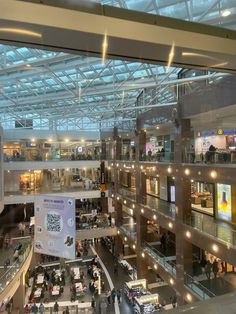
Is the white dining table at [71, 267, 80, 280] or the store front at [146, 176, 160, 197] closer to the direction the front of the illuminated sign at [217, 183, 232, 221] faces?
the white dining table

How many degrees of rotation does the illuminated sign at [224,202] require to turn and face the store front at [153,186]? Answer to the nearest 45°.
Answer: approximately 90° to its right

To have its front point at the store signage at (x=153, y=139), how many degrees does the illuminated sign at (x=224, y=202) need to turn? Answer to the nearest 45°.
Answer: approximately 90° to its right

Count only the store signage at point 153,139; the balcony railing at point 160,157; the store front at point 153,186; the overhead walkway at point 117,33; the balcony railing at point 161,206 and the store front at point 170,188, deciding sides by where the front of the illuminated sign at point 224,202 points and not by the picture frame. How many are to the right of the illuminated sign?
5

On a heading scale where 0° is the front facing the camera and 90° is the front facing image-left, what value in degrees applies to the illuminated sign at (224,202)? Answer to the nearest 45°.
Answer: approximately 45°

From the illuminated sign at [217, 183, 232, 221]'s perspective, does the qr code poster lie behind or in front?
in front

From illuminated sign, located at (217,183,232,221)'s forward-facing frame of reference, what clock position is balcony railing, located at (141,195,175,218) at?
The balcony railing is roughly at 3 o'clock from the illuminated sign.

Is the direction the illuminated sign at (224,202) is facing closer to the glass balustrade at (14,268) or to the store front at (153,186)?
the glass balustrade

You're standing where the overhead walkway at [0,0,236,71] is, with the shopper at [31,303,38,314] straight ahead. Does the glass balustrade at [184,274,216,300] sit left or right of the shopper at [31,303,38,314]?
right

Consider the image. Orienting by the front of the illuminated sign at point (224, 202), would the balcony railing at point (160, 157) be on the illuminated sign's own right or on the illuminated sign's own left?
on the illuminated sign's own right
